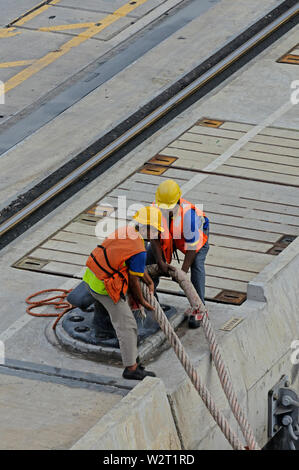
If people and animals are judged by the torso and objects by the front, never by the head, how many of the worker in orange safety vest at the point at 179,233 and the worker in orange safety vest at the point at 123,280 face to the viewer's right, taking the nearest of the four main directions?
1

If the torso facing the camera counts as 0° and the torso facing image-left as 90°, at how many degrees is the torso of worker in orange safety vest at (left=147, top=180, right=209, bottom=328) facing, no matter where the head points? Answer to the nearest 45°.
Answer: approximately 45°

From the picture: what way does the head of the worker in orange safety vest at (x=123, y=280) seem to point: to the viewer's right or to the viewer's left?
to the viewer's right

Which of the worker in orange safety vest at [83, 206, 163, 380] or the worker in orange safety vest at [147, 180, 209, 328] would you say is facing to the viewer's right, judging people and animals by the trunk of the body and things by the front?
the worker in orange safety vest at [83, 206, 163, 380]

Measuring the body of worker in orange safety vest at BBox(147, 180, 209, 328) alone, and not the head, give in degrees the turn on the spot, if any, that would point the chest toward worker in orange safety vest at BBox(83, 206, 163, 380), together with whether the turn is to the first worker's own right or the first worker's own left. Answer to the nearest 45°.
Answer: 0° — they already face them

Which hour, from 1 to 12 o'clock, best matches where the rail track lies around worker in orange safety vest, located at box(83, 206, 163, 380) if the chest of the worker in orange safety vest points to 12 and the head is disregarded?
The rail track is roughly at 9 o'clock from the worker in orange safety vest.

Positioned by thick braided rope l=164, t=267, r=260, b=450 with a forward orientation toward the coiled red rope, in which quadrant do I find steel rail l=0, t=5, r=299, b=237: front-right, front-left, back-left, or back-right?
front-right

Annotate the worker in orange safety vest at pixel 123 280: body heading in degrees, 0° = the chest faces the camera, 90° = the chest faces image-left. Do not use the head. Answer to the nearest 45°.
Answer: approximately 270°
